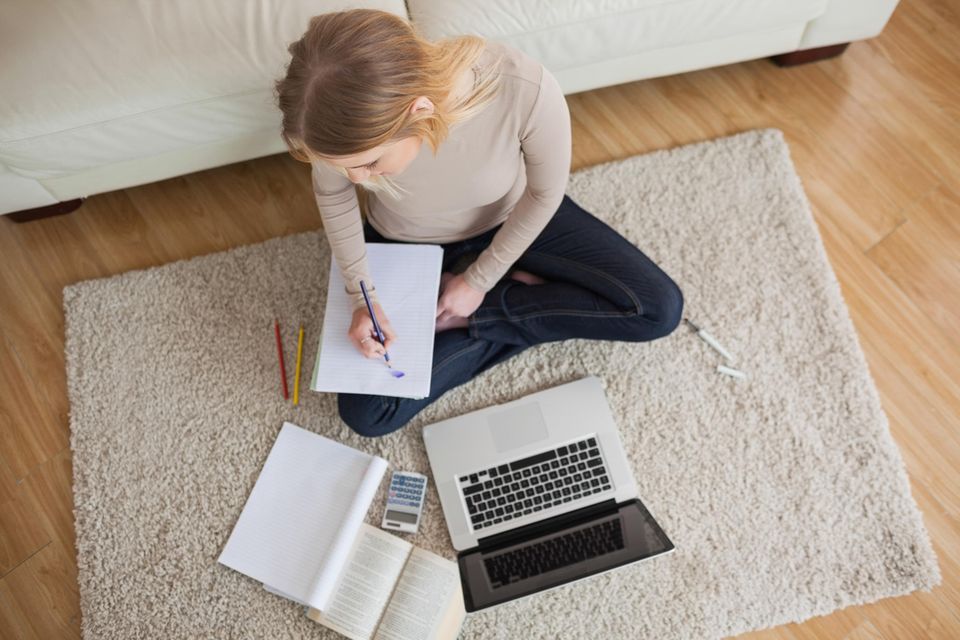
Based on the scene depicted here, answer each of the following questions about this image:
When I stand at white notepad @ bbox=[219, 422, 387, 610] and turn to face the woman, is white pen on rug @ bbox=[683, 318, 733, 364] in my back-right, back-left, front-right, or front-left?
front-right

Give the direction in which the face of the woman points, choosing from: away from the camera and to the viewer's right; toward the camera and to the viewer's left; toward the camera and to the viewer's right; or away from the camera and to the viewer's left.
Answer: toward the camera and to the viewer's left

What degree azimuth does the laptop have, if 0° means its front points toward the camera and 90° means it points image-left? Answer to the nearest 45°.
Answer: approximately 180°
